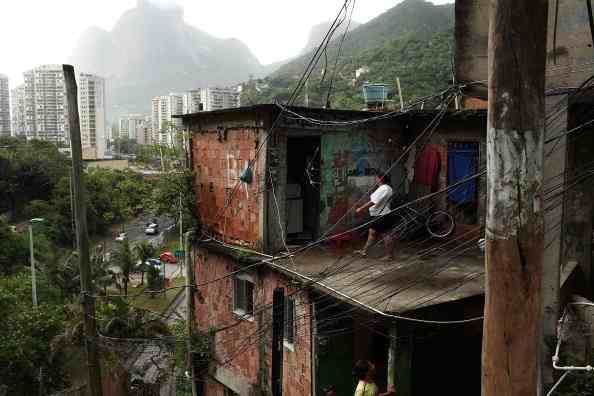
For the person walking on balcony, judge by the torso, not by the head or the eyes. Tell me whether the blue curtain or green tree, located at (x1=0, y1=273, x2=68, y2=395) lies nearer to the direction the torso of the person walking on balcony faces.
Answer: the green tree

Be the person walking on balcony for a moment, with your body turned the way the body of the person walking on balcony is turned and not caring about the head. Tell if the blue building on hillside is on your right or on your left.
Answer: on your right

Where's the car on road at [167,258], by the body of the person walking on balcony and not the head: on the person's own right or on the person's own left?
on the person's own right

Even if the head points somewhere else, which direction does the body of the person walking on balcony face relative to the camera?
to the viewer's left

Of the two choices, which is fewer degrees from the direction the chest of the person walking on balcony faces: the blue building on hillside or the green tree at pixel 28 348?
the green tree

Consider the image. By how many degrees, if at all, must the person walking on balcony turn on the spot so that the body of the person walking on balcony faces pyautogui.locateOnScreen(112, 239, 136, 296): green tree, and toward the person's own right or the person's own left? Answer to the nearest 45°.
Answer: approximately 45° to the person's own right

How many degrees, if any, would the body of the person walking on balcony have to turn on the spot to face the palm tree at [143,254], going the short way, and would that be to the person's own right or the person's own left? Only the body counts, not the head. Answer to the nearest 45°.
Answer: approximately 45° to the person's own right

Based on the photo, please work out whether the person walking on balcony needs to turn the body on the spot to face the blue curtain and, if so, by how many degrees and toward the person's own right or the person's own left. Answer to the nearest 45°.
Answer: approximately 135° to the person's own right

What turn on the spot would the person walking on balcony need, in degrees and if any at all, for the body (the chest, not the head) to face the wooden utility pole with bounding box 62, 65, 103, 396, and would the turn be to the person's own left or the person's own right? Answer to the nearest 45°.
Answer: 0° — they already face it
